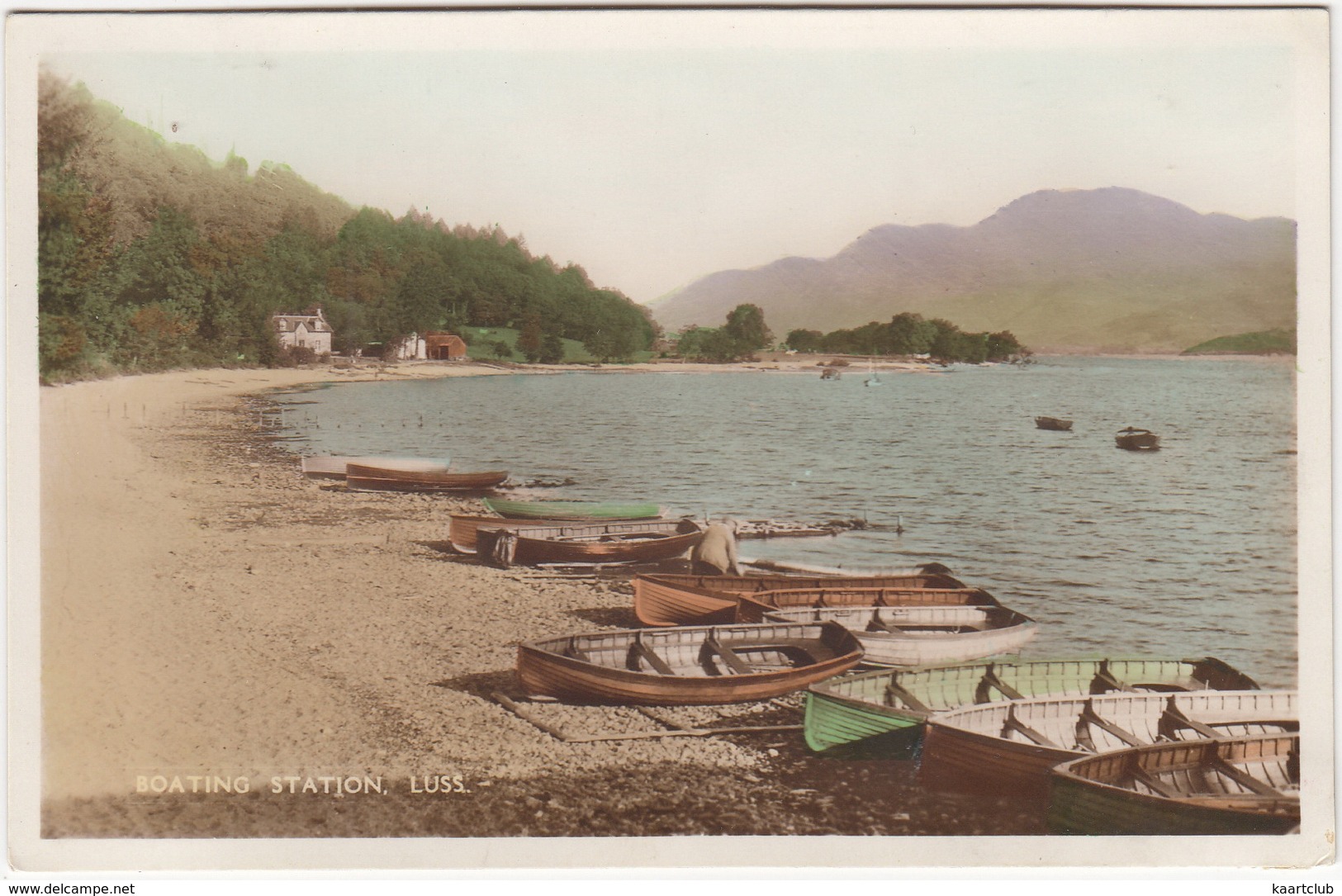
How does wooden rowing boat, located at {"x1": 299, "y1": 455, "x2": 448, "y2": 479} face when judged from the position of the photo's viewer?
facing to the left of the viewer

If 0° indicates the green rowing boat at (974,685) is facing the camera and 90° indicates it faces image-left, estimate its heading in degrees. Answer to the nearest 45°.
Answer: approximately 45°

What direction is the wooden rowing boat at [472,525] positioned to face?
to the viewer's left

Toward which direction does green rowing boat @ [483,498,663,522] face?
to the viewer's left

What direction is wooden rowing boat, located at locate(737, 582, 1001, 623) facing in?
to the viewer's left

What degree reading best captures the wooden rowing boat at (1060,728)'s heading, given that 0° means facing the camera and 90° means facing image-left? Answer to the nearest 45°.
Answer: approximately 45°

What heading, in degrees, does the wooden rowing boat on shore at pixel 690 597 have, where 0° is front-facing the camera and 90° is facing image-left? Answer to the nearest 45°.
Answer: approximately 90°
